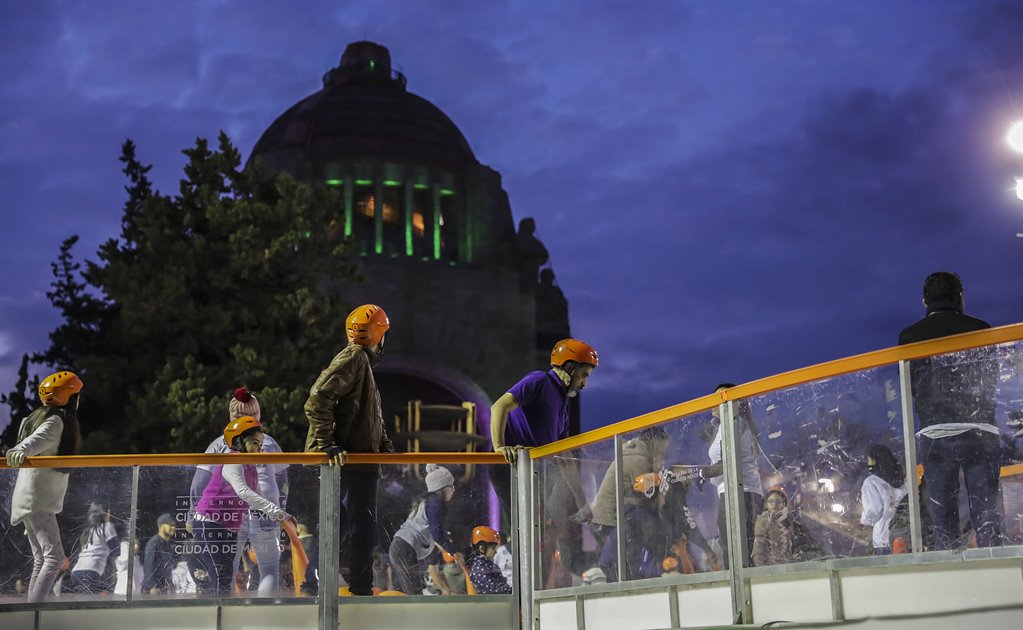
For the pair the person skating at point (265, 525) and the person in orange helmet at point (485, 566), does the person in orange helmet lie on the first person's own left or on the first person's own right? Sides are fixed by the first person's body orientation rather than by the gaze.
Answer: on the first person's own left

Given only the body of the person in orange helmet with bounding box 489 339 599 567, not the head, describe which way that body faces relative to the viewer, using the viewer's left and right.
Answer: facing to the right of the viewer

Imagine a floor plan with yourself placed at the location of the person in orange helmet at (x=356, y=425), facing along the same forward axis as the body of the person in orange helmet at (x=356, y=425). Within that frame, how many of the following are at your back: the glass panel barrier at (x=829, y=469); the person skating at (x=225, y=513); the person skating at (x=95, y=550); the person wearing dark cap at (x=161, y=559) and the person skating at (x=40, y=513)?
4

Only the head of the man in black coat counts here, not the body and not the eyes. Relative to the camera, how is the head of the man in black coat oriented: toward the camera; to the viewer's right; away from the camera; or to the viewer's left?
away from the camera

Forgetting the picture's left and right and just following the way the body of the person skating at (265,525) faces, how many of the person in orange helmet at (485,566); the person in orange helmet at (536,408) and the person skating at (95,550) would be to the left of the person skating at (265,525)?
2
